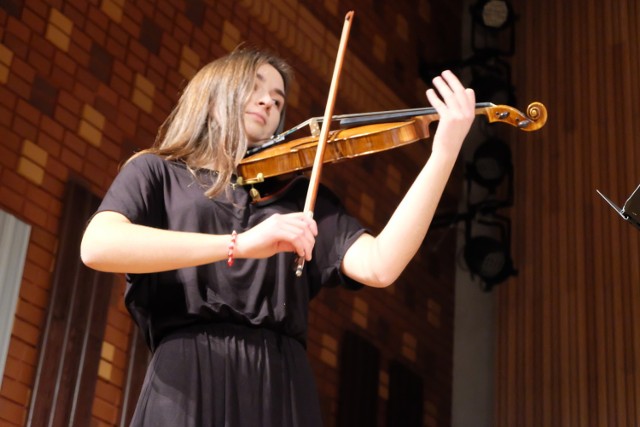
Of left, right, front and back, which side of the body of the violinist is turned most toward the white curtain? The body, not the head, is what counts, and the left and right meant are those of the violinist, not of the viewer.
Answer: back

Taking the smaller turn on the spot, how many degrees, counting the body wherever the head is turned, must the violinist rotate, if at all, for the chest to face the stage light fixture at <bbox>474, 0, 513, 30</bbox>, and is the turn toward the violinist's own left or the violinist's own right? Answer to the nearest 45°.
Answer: approximately 135° to the violinist's own left

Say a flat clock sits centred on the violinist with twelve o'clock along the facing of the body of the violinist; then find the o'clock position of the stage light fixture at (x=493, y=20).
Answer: The stage light fixture is roughly at 8 o'clock from the violinist.

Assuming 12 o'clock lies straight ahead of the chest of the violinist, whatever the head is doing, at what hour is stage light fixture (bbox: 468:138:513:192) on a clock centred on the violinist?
The stage light fixture is roughly at 8 o'clock from the violinist.

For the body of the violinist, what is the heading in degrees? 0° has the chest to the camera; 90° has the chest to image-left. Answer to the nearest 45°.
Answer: approximately 315°

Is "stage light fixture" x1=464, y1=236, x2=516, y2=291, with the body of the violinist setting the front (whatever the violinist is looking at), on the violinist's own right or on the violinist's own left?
on the violinist's own left
